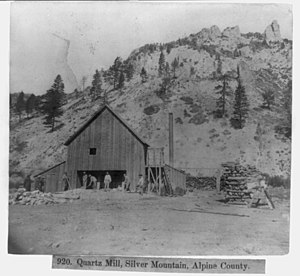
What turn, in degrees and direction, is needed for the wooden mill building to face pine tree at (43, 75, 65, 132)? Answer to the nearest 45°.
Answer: approximately 90° to its right

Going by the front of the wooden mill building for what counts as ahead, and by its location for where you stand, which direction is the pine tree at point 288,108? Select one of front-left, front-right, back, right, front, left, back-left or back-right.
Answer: left

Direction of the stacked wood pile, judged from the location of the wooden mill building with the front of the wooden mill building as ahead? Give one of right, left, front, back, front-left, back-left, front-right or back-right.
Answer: left

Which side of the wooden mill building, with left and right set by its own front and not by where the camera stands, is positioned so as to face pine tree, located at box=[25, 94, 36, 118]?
back

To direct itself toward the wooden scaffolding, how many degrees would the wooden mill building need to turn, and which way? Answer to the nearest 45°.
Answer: approximately 90° to its left

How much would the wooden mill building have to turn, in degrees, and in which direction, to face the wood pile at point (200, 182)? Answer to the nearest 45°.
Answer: approximately 90° to its left

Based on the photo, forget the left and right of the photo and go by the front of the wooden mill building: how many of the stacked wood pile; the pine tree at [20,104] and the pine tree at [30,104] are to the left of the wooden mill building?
1

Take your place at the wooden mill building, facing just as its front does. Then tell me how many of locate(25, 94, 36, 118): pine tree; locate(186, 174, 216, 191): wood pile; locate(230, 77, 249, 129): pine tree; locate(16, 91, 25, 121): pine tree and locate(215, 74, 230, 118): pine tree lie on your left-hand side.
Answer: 3

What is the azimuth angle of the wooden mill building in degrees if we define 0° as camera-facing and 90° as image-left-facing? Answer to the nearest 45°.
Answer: approximately 0°
